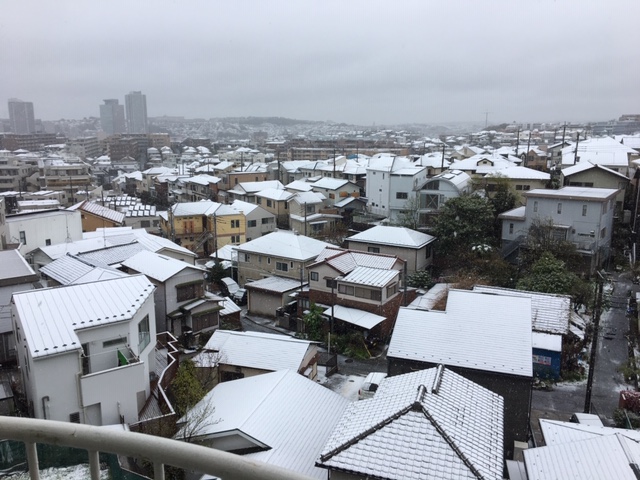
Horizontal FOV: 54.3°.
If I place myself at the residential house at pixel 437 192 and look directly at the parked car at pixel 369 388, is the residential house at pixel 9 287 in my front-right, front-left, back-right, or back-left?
front-right

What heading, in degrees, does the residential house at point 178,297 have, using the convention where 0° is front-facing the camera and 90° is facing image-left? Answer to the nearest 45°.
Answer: approximately 315°

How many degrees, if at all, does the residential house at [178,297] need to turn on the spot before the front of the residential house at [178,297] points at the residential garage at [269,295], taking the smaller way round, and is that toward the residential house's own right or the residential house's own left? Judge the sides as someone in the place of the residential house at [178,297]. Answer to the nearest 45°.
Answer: approximately 90° to the residential house's own left

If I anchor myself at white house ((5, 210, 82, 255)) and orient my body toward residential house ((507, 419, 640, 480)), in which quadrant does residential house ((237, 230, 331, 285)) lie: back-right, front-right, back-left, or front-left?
front-left

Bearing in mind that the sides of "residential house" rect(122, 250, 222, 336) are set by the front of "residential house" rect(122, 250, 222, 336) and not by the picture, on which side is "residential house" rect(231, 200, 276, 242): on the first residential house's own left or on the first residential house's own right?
on the first residential house's own left

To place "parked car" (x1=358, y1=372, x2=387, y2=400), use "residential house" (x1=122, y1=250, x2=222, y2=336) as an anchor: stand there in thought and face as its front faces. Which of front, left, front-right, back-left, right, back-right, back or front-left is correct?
front

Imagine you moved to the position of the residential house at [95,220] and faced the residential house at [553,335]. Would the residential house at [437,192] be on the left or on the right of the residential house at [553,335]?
left

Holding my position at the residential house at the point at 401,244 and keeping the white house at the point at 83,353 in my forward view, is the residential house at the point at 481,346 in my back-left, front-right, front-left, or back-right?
front-left

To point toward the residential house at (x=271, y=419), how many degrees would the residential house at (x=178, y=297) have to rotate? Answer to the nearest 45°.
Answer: approximately 45° to its right

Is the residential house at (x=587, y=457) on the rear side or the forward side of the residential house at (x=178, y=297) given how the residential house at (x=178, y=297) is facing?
on the forward side

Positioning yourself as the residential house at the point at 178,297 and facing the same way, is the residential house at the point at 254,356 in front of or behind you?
in front

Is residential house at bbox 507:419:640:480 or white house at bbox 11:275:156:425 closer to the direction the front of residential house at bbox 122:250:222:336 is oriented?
the residential house
